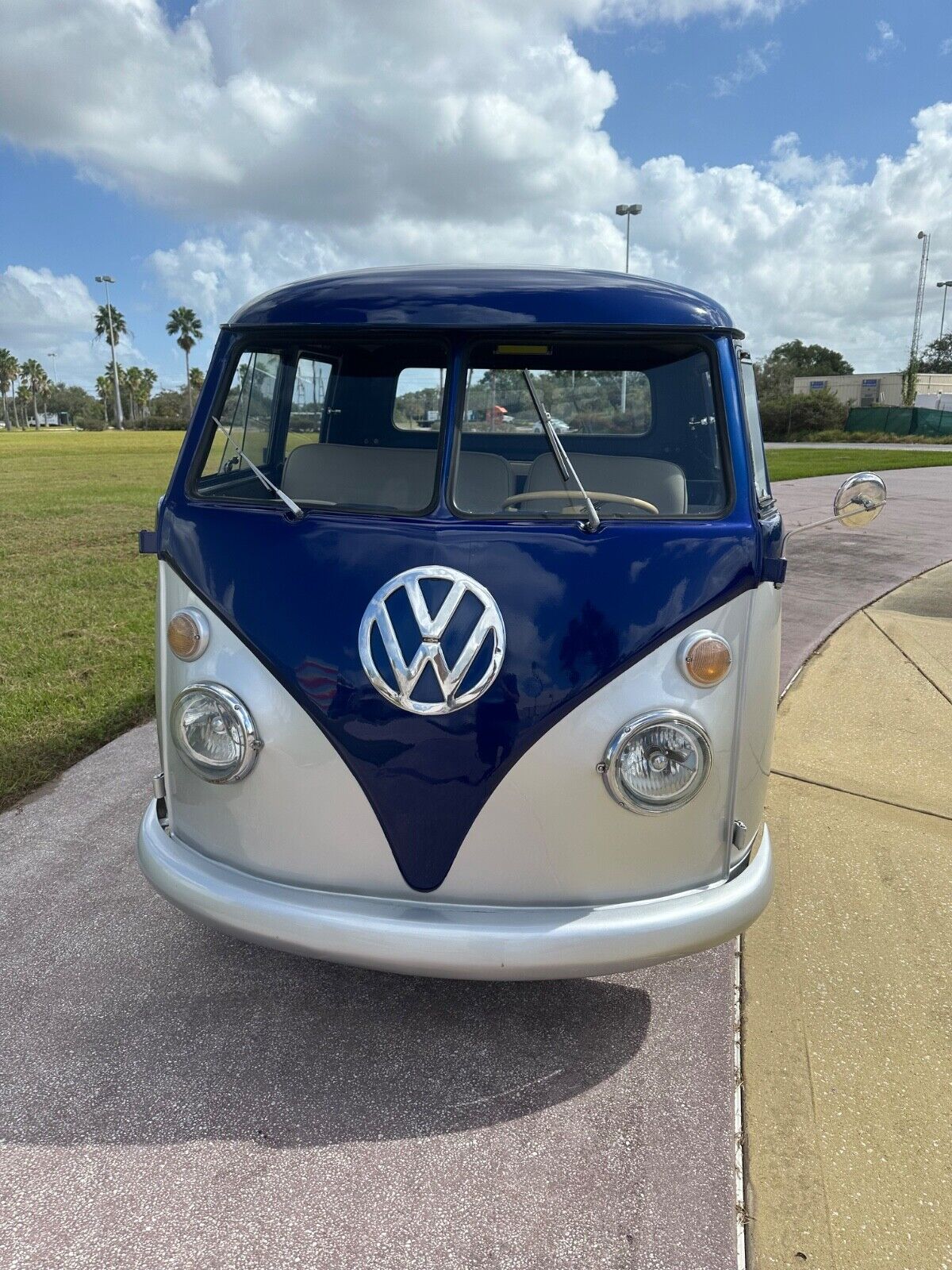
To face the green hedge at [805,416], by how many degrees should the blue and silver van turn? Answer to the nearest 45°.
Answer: approximately 180°

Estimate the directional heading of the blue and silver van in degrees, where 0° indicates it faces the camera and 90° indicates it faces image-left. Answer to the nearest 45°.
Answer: approximately 0°
